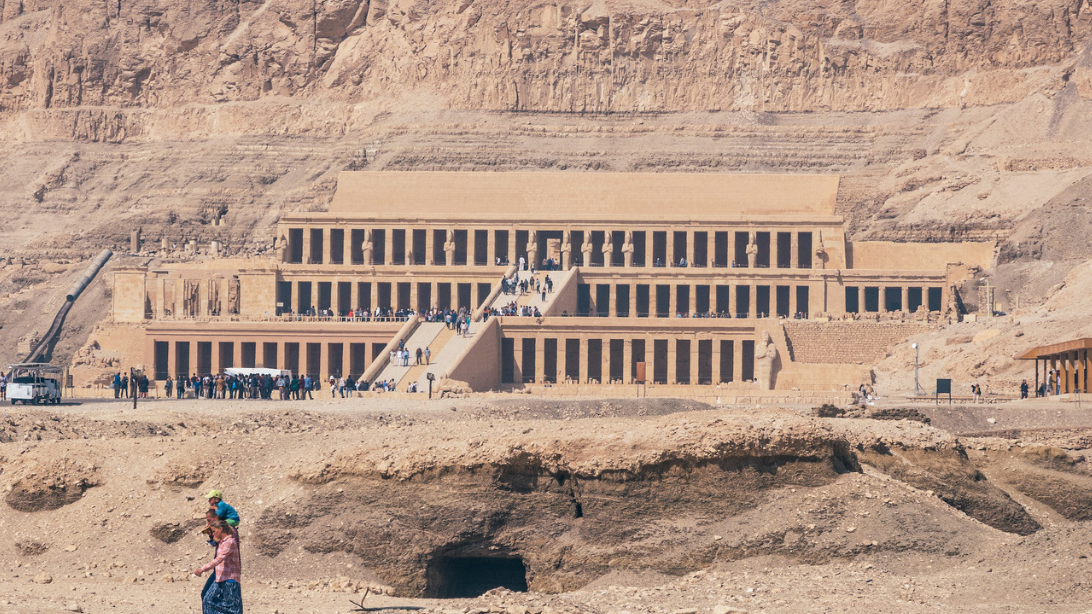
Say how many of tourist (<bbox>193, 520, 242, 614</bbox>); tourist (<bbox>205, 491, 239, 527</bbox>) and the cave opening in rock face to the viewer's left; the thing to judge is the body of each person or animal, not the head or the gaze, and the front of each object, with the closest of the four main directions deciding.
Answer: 2

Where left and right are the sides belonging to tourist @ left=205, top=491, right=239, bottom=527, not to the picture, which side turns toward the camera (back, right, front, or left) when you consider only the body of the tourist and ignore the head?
left

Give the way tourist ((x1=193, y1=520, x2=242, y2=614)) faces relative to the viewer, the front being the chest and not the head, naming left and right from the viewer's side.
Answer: facing to the left of the viewer

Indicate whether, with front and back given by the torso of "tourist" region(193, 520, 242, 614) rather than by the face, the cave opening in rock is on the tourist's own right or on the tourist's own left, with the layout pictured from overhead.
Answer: on the tourist's own right

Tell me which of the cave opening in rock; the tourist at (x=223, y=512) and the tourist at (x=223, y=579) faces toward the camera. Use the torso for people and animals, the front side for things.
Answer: the cave opening in rock

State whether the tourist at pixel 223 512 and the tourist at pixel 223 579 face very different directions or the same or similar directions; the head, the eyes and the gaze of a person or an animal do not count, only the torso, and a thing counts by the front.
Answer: same or similar directions

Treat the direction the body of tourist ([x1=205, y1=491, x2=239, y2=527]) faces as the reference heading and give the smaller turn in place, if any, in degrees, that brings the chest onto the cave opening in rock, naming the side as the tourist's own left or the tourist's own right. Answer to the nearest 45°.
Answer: approximately 135° to the tourist's own right

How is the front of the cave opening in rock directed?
toward the camera
